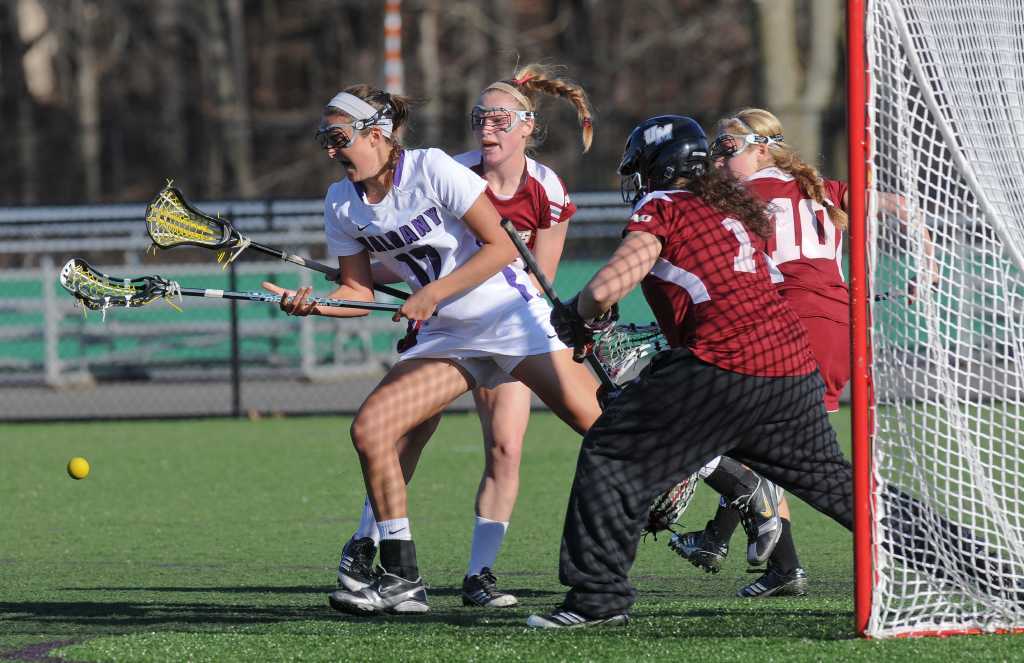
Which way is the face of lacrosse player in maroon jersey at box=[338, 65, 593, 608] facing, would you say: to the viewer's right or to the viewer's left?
to the viewer's left

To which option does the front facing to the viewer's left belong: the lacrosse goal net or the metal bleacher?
the lacrosse goal net

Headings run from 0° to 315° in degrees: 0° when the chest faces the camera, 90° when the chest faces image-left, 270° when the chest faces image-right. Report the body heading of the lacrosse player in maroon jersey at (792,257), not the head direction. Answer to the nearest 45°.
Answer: approximately 135°

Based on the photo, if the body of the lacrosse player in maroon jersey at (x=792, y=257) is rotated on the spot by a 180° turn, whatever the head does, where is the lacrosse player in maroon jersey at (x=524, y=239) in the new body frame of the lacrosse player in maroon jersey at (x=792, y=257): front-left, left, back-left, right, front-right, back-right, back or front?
back-right

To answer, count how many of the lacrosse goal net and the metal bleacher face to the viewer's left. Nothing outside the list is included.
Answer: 1

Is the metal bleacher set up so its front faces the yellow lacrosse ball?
yes

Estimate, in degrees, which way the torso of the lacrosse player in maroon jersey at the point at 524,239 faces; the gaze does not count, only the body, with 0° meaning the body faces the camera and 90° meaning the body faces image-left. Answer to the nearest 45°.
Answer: approximately 45°

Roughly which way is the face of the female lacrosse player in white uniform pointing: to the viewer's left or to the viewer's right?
to the viewer's left

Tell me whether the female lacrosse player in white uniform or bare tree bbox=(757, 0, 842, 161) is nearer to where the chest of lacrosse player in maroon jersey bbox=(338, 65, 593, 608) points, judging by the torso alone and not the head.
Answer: the female lacrosse player in white uniform

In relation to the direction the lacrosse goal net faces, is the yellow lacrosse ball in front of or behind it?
in front

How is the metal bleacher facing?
toward the camera

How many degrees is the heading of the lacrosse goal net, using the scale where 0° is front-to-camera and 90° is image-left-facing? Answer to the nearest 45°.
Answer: approximately 90°

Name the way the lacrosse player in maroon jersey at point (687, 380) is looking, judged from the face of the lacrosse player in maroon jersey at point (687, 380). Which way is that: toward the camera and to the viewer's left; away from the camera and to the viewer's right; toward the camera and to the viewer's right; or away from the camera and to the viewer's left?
away from the camera and to the viewer's left
